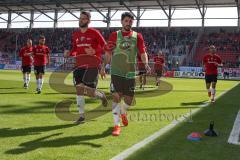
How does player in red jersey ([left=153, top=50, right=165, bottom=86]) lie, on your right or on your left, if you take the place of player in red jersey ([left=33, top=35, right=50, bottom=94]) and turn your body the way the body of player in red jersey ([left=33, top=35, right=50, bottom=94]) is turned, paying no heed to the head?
on your left

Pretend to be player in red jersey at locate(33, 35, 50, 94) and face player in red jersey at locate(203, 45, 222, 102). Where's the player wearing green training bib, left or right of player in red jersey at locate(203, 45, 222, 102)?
right

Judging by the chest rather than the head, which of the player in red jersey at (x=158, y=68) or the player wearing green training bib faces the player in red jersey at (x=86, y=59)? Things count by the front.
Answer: the player in red jersey at (x=158, y=68)

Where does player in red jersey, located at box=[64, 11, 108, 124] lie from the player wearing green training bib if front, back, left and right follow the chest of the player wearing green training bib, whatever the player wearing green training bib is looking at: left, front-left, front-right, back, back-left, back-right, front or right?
back-right

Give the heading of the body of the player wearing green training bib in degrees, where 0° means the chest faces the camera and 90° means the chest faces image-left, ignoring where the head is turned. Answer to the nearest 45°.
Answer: approximately 0°

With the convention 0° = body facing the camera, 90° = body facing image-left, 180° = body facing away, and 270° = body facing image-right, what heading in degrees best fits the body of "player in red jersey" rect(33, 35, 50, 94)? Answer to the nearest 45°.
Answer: approximately 0°

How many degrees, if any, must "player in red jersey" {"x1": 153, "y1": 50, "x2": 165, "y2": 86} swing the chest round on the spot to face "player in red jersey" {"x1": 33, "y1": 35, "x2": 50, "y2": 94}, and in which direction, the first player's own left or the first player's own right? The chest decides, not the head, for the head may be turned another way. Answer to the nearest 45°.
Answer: approximately 45° to the first player's own right
